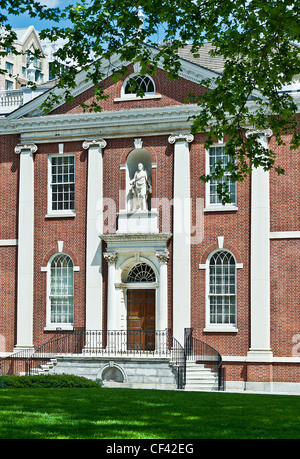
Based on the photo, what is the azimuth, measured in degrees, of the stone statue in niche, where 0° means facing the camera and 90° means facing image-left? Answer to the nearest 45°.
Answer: approximately 0°
